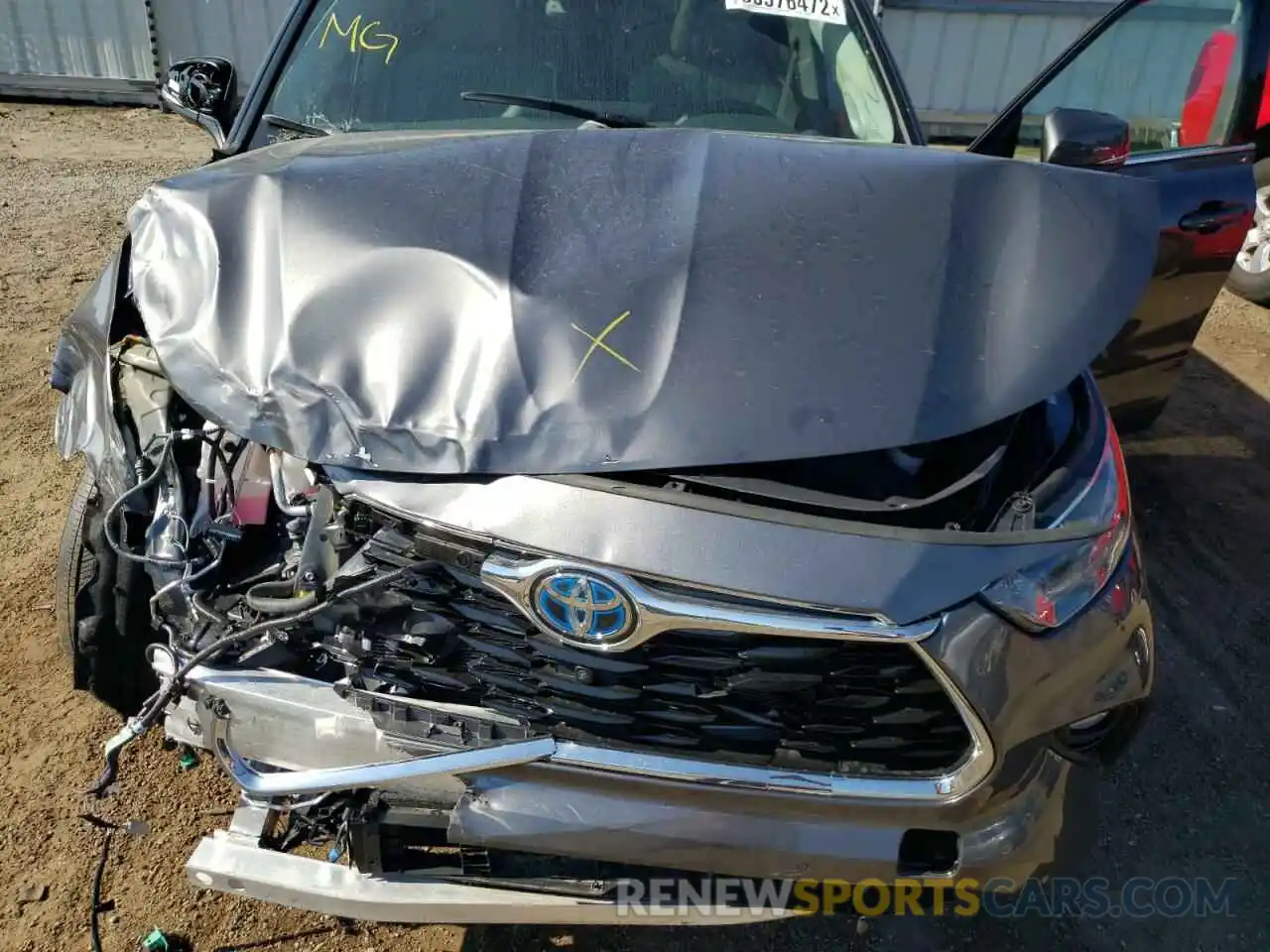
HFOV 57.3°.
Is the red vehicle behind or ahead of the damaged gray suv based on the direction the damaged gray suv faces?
behind

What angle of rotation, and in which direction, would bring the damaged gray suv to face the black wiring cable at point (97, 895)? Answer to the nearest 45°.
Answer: approximately 90° to its right

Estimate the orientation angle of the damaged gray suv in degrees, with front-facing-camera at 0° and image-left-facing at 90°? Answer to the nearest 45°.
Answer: approximately 0°
